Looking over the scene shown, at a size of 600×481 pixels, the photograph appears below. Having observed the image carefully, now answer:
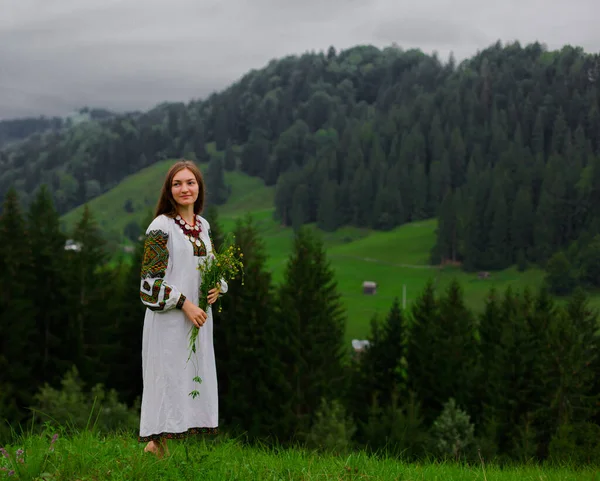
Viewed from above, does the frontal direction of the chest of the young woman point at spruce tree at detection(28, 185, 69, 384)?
no

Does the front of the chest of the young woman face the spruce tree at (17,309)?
no

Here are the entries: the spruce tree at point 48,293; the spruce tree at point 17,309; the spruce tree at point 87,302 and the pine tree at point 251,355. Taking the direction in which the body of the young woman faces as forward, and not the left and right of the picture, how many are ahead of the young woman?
0

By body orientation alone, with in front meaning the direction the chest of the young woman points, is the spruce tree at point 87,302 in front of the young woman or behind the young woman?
behind

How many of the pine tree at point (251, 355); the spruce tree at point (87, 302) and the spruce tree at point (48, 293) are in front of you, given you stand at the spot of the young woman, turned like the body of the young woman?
0

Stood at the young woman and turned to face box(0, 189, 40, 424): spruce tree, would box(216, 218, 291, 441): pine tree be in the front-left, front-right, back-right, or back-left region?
front-right

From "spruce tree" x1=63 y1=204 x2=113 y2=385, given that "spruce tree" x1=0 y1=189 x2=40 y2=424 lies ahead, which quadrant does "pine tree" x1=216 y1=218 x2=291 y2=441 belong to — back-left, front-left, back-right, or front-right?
back-left

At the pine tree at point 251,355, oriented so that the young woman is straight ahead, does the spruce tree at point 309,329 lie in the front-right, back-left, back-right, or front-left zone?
back-left

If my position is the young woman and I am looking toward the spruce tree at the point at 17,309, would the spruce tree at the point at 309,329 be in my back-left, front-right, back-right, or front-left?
front-right

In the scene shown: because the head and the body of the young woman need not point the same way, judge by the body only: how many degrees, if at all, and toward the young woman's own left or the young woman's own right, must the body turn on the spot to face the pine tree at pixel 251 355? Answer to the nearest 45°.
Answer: approximately 135° to the young woman's own left

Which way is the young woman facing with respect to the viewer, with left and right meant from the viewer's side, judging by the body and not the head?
facing the viewer and to the right of the viewer

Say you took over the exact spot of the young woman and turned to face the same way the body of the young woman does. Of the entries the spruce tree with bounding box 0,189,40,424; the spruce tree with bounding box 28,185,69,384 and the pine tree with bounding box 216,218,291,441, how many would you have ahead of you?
0
